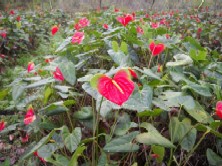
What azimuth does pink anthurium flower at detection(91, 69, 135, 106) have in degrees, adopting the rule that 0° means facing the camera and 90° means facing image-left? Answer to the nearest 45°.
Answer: approximately 0°
